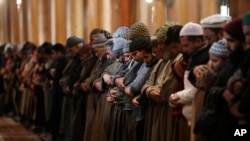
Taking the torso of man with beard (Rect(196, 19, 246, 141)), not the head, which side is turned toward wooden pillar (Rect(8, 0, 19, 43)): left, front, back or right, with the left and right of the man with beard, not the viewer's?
right

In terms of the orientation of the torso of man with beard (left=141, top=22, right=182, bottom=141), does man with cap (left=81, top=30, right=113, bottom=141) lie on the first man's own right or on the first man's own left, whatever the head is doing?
on the first man's own right

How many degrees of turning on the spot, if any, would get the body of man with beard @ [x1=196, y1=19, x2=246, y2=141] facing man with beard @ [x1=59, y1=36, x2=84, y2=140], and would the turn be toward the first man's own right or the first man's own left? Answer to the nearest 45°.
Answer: approximately 90° to the first man's own right

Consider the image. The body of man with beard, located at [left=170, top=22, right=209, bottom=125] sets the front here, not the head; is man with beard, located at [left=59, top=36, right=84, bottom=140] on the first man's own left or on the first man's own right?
on the first man's own right

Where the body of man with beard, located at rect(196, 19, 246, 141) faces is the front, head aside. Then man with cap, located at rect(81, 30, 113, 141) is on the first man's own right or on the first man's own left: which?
on the first man's own right

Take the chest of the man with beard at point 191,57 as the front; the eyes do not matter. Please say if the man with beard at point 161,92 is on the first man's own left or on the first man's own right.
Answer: on the first man's own right

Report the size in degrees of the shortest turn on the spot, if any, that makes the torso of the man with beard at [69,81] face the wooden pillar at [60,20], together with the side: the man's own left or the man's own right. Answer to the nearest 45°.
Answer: approximately 135° to the man's own right

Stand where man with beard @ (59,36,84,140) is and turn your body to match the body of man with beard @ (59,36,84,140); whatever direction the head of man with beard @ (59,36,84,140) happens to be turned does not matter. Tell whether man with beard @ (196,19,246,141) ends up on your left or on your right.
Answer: on your left

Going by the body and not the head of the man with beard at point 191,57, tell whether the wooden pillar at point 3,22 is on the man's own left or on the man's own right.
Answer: on the man's own right

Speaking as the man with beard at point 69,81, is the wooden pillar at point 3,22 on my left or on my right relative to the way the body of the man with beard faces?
on my right
